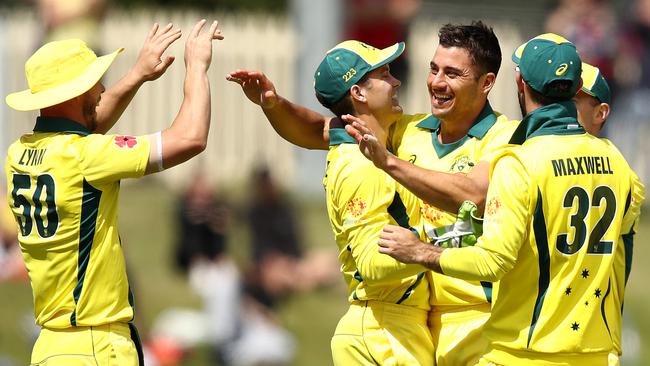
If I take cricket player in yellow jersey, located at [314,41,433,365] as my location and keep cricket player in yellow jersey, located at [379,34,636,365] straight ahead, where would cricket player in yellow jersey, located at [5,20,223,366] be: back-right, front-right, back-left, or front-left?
back-right

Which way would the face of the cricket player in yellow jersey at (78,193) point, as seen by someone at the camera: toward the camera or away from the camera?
away from the camera

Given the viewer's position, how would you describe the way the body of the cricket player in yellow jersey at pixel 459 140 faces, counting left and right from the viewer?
facing the viewer and to the left of the viewer

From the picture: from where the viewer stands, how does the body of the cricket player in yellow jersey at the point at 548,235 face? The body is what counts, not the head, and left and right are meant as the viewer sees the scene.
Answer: facing away from the viewer and to the left of the viewer

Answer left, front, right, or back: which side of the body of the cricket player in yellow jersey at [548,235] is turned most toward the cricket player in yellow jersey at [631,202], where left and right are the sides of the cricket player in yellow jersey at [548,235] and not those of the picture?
right

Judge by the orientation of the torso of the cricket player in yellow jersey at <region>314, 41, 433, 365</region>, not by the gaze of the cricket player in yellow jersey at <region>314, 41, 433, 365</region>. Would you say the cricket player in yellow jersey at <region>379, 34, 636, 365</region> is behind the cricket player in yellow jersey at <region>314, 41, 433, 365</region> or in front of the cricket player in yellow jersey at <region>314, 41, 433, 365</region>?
in front

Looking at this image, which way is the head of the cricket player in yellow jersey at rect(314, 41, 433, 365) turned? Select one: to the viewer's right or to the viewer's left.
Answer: to the viewer's right

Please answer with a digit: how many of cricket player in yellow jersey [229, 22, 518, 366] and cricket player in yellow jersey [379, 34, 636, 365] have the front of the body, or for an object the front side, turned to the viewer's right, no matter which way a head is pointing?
0
